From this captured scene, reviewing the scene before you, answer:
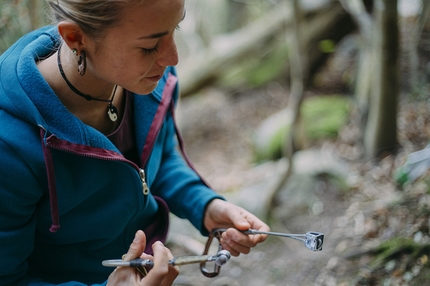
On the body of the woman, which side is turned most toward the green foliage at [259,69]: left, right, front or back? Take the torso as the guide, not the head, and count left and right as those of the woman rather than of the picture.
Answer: left

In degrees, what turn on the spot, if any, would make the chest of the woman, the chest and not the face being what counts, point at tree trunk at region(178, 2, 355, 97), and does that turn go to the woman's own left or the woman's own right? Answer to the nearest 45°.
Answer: approximately 135° to the woman's own left

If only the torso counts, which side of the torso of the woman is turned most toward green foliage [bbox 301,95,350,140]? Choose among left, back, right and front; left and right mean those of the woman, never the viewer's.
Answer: left

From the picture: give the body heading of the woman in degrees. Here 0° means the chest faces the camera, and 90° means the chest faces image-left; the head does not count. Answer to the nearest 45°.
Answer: approximately 315°
